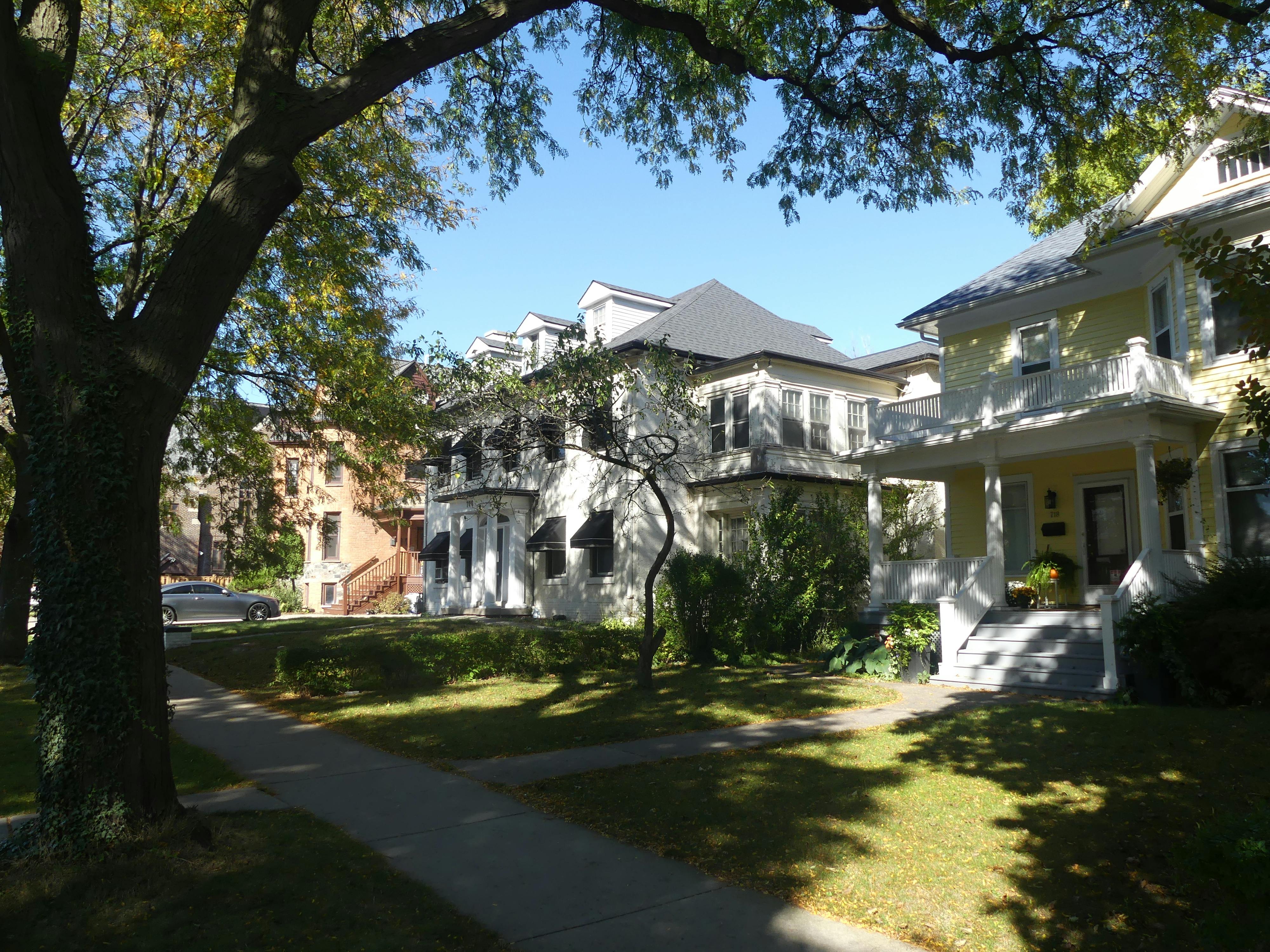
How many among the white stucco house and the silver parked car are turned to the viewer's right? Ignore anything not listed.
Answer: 1

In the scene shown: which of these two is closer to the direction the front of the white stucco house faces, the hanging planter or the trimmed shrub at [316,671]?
the trimmed shrub

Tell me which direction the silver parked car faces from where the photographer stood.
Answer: facing to the right of the viewer

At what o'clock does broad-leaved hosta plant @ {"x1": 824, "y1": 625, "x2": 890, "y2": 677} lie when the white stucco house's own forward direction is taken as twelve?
The broad-leaved hosta plant is roughly at 10 o'clock from the white stucco house.

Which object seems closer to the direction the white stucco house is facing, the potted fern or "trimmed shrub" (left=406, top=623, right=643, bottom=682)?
the trimmed shrub

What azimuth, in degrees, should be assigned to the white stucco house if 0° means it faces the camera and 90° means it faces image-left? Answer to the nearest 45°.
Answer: approximately 45°

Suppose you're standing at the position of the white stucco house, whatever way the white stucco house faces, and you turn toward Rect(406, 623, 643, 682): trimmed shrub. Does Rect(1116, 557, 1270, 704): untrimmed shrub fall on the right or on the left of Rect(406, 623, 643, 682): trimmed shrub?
left

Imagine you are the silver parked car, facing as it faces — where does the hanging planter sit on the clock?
The hanging planter is roughly at 2 o'clock from the silver parked car.

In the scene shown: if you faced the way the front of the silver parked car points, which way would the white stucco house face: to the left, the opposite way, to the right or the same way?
the opposite way

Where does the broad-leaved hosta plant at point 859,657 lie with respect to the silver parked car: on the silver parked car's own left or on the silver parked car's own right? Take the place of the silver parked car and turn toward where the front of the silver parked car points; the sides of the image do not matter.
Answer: on the silver parked car's own right
